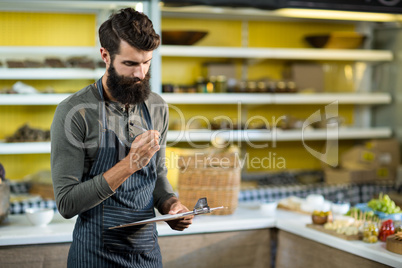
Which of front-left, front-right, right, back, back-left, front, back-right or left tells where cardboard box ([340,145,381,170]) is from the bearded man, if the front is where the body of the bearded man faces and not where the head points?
left

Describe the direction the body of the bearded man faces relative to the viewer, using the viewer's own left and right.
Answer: facing the viewer and to the right of the viewer

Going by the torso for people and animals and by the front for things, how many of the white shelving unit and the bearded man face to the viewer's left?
0

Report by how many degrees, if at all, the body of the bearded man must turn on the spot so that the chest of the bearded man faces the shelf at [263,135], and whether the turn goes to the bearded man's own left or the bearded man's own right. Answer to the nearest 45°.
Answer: approximately 90° to the bearded man's own left
